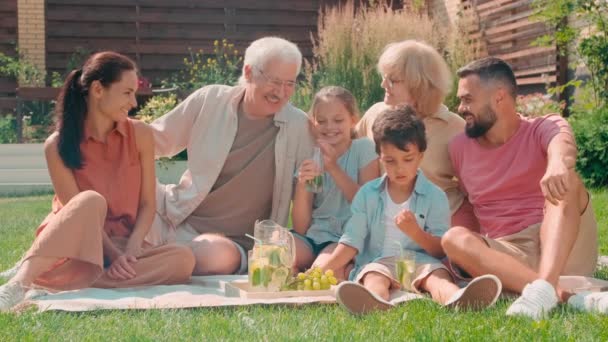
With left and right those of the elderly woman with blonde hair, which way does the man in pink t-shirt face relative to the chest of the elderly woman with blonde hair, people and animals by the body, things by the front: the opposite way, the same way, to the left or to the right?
the same way

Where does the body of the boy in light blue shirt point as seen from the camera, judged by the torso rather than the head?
toward the camera

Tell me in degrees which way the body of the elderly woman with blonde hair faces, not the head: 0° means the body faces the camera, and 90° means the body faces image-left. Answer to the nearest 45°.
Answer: approximately 45°

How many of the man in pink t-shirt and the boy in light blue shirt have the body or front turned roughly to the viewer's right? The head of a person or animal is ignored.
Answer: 0

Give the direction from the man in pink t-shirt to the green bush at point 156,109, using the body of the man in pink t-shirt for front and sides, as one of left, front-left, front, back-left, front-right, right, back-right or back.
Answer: right

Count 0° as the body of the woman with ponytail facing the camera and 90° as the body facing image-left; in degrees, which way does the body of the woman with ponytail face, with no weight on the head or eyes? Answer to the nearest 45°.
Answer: approximately 315°

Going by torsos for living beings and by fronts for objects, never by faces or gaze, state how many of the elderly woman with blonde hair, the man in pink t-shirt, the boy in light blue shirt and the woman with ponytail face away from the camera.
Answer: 0

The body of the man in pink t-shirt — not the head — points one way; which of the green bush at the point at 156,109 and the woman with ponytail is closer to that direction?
the woman with ponytail

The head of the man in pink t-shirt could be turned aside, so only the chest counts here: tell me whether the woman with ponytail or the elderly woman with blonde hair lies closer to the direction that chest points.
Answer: the woman with ponytail

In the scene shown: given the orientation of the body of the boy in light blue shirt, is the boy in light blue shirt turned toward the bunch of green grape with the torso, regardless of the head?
no

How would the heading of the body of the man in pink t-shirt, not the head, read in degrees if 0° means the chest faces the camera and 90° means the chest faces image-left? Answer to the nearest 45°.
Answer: approximately 45°

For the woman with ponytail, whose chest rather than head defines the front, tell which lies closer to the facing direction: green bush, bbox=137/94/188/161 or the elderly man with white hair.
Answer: the elderly man with white hair

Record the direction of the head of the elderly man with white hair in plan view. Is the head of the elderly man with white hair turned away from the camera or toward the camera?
toward the camera

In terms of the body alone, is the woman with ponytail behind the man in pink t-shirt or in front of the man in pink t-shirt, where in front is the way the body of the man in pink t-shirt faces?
in front

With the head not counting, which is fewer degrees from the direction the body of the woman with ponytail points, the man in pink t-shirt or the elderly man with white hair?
the man in pink t-shirt

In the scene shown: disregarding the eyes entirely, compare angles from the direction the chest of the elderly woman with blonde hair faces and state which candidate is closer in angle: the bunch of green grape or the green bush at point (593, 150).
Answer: the bunch of green grape

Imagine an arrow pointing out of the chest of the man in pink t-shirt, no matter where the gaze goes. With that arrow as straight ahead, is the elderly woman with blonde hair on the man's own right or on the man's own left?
on the man's own right

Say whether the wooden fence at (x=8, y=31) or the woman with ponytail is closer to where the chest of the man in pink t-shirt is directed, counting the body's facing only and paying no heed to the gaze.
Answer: the woman with ponytail

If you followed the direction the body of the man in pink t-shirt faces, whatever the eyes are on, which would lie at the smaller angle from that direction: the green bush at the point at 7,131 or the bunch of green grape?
the bunch of green grape

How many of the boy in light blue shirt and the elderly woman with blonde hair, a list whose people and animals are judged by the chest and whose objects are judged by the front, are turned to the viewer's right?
0

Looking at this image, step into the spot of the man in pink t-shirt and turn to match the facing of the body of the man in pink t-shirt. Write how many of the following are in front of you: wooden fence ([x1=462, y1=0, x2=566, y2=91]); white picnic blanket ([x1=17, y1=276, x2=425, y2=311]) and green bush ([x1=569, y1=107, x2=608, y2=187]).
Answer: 1

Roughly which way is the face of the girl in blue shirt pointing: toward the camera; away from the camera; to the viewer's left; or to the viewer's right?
toward the camera

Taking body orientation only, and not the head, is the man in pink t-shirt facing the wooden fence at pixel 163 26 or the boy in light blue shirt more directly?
the boy in light blue shirt
